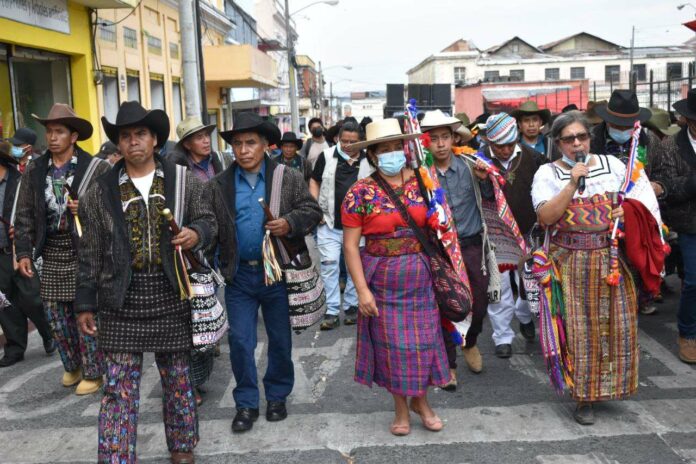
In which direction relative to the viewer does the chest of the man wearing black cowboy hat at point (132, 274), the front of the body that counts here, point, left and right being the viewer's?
facing the viewer

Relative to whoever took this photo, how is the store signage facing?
facing the viewer and to the right of the viewer

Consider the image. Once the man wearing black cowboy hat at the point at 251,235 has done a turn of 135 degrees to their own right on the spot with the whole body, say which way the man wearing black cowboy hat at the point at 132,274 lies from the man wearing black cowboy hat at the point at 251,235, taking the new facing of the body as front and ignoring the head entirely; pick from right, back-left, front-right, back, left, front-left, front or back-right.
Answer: left

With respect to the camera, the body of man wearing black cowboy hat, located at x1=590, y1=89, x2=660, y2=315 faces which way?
toward the camera

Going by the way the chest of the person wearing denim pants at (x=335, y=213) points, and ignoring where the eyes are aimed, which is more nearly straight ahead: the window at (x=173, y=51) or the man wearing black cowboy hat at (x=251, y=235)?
the man wearing black cowboy hat

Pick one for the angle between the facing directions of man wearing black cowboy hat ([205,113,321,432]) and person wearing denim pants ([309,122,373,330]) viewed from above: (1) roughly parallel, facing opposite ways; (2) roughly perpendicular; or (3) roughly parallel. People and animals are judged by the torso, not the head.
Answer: roughly parallel

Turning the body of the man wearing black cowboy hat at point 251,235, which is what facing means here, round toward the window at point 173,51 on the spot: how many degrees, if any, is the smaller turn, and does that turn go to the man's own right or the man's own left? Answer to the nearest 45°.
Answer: approximately 180°

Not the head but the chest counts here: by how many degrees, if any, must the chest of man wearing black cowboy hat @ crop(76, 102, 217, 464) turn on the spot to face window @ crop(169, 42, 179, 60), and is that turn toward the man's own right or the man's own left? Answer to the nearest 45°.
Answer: approximately 180°

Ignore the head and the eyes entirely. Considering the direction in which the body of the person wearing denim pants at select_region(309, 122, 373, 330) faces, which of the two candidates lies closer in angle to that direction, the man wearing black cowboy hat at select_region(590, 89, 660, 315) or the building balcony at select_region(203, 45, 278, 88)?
the man wearing black cowboy hat

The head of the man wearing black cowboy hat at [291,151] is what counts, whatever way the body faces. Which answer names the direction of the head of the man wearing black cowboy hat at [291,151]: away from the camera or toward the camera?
toward the camera

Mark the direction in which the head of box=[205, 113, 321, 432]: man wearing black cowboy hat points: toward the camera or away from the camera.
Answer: toward the camera

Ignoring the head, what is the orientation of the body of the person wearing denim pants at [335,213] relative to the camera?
toward the camera

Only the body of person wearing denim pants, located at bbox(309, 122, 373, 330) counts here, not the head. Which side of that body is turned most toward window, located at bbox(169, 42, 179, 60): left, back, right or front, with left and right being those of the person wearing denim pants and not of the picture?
back

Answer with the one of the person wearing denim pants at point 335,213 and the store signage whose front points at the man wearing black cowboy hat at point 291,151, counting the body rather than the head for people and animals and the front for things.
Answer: the store signage
